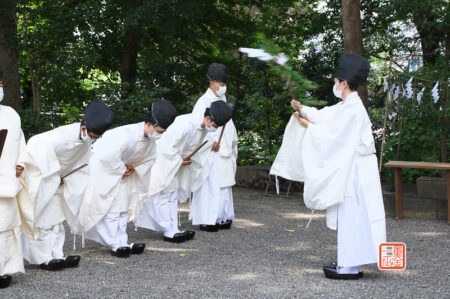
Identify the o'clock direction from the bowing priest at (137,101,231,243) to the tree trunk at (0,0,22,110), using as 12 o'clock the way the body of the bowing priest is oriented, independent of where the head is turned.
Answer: The tree trunk is roughly at 8 o'clock from the bowing priest.

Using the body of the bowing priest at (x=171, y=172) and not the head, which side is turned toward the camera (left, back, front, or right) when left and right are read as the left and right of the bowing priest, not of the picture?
right

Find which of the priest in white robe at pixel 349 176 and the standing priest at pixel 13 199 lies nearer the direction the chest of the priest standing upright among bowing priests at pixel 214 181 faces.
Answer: the priest in white robe

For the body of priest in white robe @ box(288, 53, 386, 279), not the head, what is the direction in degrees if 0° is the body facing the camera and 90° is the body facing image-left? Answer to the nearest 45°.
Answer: approximately 90°

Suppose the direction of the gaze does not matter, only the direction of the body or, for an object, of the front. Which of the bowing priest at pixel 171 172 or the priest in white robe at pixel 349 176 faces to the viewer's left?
the priest in white robe

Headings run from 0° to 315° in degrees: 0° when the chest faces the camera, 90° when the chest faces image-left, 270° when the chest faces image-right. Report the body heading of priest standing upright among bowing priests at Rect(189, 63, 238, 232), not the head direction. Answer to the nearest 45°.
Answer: approximately 315°

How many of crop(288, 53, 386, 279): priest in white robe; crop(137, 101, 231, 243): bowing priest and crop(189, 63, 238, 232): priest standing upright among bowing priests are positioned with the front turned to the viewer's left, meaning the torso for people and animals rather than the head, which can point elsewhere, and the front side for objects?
1

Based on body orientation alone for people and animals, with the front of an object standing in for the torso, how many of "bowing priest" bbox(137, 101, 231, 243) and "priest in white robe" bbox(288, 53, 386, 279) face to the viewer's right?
1

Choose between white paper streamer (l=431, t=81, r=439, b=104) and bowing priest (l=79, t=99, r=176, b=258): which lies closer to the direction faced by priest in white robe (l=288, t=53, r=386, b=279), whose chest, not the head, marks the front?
the bowing priest

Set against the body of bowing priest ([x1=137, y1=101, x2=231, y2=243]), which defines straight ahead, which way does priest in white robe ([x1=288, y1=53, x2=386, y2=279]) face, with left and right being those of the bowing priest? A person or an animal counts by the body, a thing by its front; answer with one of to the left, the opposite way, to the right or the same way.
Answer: the opposite way

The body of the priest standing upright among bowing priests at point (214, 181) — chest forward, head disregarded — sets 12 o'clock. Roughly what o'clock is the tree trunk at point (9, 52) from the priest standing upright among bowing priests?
The tree trunk is roughly at 6 o'clock from the priest standing upright among bowing priests.

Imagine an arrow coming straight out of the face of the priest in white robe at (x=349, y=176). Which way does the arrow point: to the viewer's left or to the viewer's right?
to the viewer's left

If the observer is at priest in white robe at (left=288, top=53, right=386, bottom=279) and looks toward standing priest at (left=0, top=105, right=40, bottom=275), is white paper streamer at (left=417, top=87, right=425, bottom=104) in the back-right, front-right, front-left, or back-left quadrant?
back-right

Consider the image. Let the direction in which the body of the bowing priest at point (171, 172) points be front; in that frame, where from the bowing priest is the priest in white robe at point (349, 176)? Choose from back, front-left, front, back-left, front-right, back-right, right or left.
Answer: front-right
